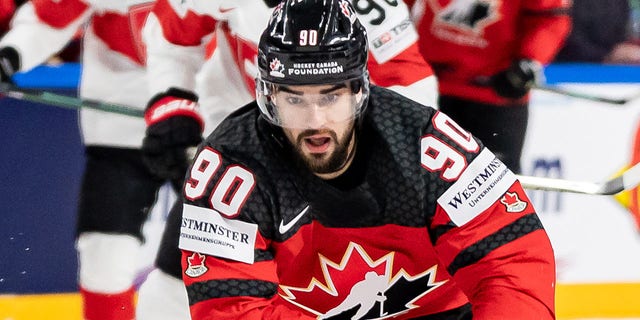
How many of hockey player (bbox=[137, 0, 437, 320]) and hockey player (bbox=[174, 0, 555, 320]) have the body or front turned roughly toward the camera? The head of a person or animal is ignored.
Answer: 2

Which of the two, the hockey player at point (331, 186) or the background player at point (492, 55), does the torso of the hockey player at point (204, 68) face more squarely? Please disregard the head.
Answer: the hockey player

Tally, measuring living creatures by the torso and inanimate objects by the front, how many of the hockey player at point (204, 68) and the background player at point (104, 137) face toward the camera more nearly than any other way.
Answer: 2

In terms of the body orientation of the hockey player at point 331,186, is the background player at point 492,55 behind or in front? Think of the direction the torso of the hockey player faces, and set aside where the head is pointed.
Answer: behind

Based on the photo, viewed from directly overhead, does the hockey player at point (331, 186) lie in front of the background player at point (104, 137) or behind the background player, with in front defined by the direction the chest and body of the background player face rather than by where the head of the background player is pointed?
in front

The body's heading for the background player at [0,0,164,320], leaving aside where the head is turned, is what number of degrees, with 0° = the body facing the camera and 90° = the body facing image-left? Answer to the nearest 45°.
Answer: approximately 0°

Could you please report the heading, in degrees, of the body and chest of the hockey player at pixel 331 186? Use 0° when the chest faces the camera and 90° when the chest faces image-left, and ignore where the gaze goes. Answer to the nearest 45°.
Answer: approximately 0°
